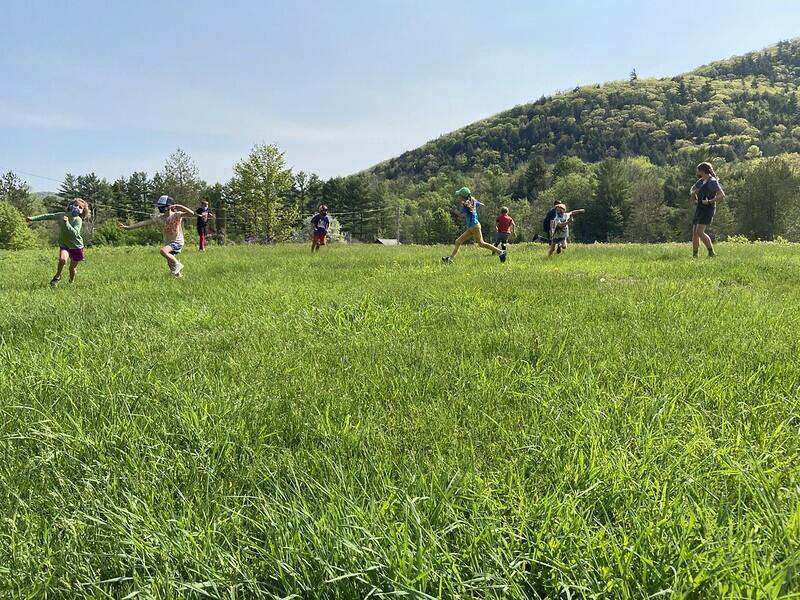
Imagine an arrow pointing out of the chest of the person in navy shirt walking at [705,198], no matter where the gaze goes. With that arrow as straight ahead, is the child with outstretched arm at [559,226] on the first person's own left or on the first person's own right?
on the first person's own right

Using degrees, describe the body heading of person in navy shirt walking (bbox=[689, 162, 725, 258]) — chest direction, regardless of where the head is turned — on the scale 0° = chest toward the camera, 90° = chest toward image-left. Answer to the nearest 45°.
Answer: approximately 45°

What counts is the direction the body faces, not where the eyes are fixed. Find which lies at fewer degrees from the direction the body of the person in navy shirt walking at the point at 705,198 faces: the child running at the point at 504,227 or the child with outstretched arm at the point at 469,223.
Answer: the child with outstretched arm

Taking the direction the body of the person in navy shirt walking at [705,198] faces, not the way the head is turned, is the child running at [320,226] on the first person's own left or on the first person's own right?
on the first person's own right

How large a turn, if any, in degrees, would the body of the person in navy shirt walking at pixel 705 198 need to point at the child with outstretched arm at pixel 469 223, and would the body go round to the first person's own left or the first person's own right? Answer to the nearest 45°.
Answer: approximately 45° to the first person's own right
